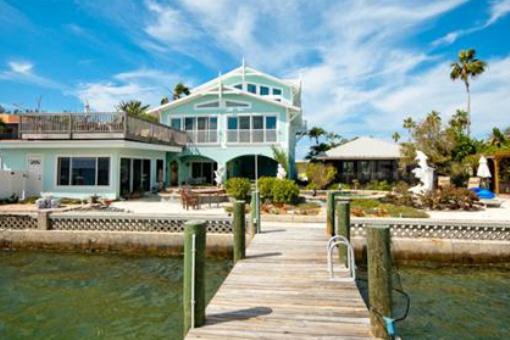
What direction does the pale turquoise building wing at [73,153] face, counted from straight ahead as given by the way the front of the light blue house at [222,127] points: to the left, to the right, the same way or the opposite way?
the same way

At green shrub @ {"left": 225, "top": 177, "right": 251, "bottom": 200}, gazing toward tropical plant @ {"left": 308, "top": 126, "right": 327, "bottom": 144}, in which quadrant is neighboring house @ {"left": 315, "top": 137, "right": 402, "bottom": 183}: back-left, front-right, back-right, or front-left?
front-right

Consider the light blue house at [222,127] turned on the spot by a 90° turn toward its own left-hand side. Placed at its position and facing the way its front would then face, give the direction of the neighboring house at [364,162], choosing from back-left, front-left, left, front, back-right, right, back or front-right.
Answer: front

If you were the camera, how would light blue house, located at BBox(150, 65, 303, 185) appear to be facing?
facing the viewer

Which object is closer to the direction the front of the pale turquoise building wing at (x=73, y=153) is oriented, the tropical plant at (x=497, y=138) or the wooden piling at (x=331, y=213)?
the wooden piling

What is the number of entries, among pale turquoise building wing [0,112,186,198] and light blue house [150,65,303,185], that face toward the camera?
2

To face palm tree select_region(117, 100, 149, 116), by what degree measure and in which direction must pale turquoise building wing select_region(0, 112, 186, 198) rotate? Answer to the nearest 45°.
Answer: approximately 180°

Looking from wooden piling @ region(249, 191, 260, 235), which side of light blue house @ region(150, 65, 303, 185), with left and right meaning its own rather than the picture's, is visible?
front

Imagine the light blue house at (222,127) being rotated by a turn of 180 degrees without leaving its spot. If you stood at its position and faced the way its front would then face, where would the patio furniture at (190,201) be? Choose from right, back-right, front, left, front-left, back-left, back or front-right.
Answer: back

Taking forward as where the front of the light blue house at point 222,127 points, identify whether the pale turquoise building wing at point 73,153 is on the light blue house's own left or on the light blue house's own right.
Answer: on the light blue house's own right

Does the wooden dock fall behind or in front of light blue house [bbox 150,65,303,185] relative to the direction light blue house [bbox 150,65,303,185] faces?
in front

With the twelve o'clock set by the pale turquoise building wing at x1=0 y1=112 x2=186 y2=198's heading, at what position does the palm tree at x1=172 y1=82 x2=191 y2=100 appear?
The palm tree is roughly at 7 o'clock from the pale turquoise building wing.

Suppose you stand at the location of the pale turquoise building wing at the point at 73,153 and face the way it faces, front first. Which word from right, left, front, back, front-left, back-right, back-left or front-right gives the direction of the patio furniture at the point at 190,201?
front-left

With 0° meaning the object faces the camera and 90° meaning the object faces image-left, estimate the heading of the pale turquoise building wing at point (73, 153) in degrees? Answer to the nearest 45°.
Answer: approximately 0°

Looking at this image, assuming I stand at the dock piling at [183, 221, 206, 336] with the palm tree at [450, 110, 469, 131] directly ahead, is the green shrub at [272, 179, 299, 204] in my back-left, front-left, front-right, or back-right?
front-left

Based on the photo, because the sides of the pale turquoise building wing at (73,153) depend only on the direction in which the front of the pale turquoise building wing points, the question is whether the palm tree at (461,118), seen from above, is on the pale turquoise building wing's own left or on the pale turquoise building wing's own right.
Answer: on the pale turquoise building wing's own left

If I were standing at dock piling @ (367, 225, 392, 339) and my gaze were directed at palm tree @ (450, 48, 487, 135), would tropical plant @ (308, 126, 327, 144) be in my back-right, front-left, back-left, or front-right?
front-left

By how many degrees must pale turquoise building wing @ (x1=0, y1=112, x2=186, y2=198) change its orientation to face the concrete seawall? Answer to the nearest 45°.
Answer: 0° — it already faces it
